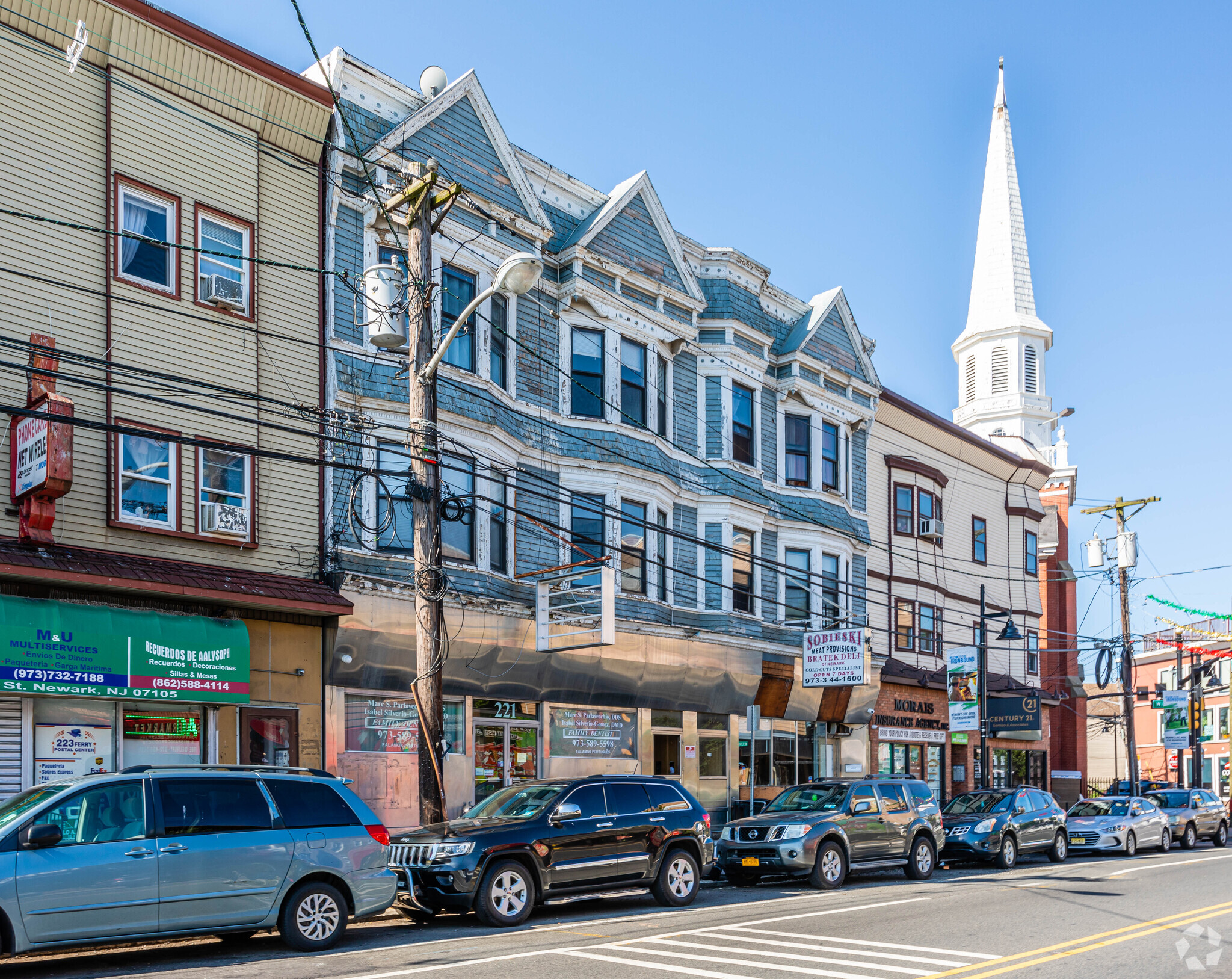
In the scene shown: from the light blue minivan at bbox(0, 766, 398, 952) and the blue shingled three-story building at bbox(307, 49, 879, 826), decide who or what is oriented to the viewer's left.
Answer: the light blue minivan

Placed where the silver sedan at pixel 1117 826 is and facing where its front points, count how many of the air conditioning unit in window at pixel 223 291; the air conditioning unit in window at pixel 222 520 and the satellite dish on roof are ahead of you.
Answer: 3

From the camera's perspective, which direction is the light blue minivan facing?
to the viewer's left

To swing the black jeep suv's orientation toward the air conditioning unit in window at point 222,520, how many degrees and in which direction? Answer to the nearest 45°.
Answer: approximately 90° to its right

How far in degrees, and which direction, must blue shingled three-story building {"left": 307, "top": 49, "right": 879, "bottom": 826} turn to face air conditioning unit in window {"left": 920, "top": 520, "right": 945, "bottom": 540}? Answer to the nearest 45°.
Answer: approximately 90° to its left

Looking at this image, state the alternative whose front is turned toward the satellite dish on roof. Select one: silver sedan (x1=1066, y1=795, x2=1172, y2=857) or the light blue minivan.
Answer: the silver sedan

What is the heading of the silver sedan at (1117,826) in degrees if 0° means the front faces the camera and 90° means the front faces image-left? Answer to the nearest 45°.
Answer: approximately 45°

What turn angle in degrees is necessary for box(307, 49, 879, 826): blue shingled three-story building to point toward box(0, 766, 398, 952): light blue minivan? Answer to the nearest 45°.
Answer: approximately 45° to its right

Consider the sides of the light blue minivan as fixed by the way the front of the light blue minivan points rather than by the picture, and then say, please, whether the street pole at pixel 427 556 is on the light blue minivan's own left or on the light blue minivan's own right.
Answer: on the light blue minivan's own right

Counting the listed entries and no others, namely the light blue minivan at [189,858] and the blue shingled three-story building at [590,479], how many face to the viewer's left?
1

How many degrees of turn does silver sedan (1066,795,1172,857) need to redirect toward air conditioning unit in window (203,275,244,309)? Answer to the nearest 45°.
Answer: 0° — it already faces it

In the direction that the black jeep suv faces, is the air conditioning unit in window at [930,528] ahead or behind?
behind
